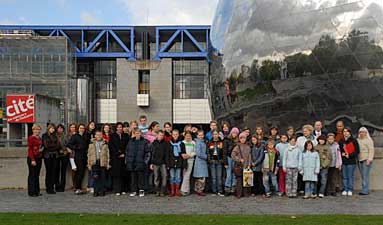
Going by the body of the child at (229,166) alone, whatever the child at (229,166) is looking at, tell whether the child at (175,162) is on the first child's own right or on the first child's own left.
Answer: on the first child's own right

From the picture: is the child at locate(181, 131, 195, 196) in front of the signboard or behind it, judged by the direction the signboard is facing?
in front

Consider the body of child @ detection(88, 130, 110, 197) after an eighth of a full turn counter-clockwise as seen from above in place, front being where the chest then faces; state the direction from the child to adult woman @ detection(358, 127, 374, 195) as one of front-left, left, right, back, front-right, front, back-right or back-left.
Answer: front-left

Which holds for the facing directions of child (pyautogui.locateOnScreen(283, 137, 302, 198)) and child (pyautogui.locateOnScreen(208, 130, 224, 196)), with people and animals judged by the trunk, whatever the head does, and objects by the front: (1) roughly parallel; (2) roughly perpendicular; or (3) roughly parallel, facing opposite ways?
roughly parallel

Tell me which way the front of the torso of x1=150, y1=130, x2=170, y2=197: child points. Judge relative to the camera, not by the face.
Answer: toward the camera

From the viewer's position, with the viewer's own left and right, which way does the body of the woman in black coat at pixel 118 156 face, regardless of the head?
facing the viewer

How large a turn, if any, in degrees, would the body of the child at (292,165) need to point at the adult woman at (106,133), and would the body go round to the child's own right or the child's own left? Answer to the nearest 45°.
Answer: approximately 90° to the child's own right

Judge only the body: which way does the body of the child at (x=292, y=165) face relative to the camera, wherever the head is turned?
toward the camera

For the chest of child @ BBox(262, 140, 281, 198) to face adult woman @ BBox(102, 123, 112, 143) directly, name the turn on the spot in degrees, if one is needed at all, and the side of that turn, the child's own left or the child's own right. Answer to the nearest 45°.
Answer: approximately 90° to the child's own right

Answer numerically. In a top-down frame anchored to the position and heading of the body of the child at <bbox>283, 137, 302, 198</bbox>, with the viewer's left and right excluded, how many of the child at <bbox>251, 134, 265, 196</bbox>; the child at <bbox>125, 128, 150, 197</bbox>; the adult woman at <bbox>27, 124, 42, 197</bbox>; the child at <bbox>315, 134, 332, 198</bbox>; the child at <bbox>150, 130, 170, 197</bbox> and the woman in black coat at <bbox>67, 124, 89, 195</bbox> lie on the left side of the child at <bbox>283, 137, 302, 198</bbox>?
1

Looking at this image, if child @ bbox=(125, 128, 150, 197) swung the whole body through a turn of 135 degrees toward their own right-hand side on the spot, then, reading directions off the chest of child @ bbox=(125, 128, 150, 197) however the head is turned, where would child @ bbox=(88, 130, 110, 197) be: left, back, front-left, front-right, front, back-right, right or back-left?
front-left

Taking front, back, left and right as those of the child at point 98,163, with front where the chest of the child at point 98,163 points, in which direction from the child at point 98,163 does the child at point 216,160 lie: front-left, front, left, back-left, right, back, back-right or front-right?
left

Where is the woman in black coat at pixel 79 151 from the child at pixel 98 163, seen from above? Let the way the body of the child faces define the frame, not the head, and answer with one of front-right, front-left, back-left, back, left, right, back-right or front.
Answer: back-right

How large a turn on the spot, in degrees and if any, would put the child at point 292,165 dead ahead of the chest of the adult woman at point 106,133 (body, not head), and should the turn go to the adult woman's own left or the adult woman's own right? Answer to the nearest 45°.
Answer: approximately 45° to the adult woman's own left

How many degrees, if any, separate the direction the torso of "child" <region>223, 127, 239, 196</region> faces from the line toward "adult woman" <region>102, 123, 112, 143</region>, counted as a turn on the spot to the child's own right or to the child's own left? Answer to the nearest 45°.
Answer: approximately 135° to the child's own right

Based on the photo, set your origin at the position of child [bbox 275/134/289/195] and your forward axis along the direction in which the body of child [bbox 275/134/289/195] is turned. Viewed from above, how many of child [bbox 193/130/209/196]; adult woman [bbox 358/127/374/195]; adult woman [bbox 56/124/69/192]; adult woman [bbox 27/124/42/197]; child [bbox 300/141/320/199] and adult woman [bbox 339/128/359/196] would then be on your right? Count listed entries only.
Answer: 3

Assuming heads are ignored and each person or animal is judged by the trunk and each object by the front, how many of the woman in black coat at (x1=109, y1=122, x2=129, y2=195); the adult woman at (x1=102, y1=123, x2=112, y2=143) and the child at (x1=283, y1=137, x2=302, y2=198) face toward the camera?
3

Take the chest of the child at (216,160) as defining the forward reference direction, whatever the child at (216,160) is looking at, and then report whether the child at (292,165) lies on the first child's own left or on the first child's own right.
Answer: on the first child's own left
